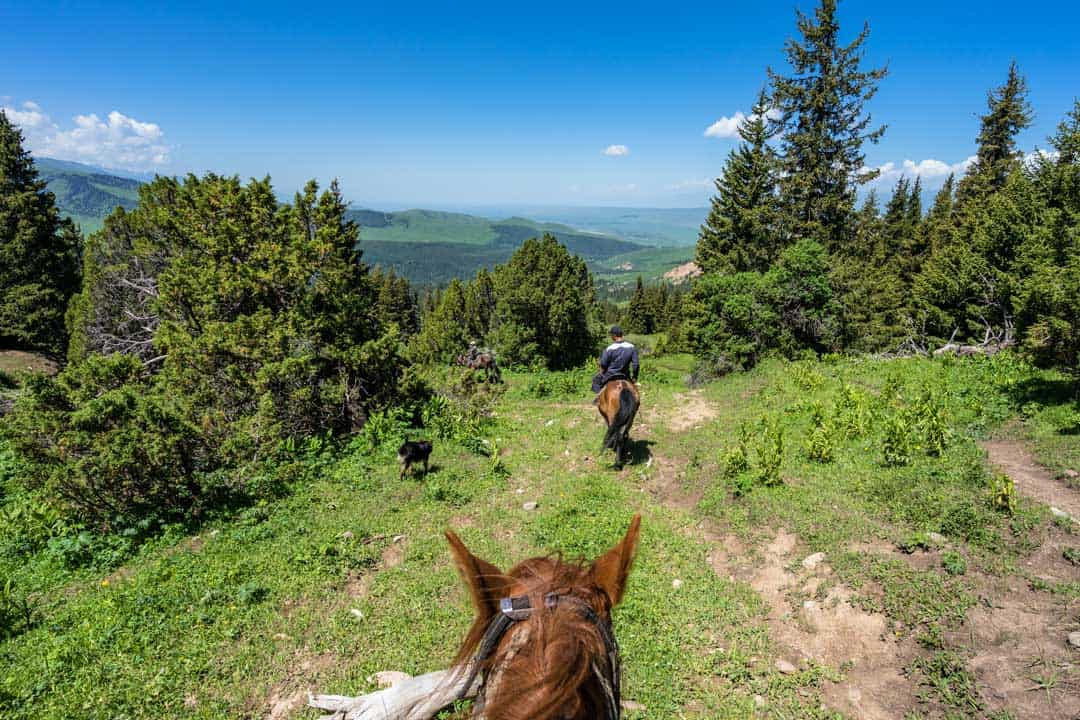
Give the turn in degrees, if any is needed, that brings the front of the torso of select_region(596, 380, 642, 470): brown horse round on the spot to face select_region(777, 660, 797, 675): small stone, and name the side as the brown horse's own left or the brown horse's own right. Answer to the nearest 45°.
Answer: approximately 180°

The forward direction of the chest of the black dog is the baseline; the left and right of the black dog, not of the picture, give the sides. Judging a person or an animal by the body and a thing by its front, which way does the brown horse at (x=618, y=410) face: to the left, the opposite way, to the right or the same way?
to the left

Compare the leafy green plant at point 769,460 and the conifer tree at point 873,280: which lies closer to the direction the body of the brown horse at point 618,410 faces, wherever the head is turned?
the conifer tree

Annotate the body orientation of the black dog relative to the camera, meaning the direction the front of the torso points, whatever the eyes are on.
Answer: to the viewer's right

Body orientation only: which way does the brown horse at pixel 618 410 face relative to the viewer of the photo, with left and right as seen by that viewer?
facing away from the viewer

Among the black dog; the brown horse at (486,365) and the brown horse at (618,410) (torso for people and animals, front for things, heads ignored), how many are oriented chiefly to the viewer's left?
1
